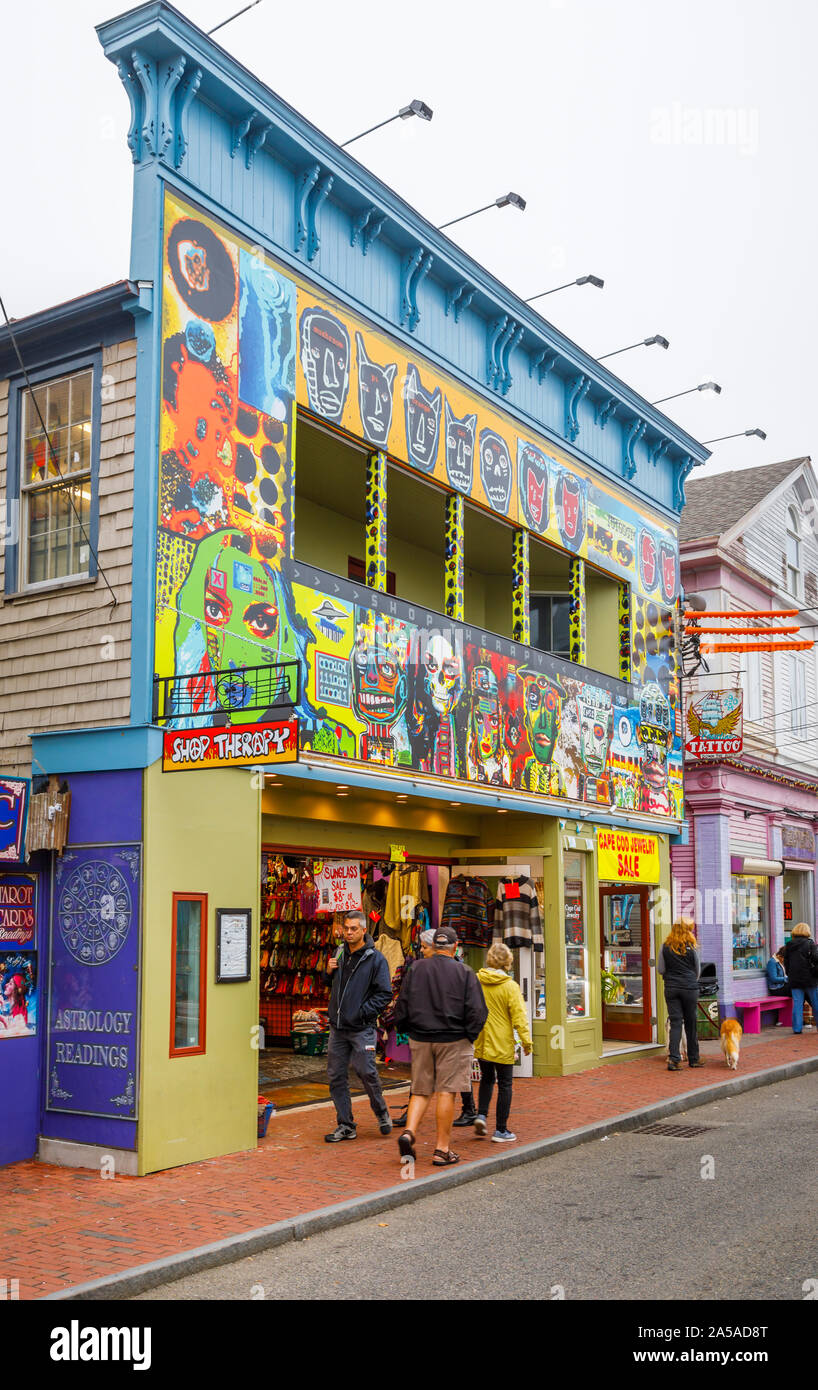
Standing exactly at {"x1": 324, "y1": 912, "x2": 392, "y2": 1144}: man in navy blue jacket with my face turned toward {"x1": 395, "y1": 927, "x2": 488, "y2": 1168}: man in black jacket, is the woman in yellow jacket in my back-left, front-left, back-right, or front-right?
front-left

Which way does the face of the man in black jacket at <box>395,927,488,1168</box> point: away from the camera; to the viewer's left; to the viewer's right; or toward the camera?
away from the camera

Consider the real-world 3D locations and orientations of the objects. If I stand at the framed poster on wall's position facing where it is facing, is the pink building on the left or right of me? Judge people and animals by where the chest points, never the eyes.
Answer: on my left

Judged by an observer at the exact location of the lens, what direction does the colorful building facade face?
facing the viewer and to the right of the viewer

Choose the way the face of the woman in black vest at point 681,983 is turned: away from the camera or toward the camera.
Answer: away from the camera

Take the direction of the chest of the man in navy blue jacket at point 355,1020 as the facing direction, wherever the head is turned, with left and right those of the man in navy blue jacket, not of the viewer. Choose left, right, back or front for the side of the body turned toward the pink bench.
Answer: back

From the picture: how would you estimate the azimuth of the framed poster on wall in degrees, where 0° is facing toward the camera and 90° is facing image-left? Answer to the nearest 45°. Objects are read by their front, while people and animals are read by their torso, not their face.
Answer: approximately 315°

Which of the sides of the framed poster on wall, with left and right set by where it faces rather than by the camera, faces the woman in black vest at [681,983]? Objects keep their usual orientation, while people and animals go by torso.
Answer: left

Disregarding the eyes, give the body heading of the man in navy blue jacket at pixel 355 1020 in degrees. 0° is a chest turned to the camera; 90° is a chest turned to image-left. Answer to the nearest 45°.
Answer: approximately 45°

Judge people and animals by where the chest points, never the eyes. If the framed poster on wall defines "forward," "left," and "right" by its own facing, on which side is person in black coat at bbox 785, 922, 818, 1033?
on its left

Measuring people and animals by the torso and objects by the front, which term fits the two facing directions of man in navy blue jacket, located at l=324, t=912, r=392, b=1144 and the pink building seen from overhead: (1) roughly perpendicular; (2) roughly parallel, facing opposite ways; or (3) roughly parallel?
roughly perpendicular

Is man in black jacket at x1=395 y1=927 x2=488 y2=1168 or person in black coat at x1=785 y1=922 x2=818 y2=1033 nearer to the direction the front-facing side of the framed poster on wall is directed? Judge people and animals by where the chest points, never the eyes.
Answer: the man in black jacket
